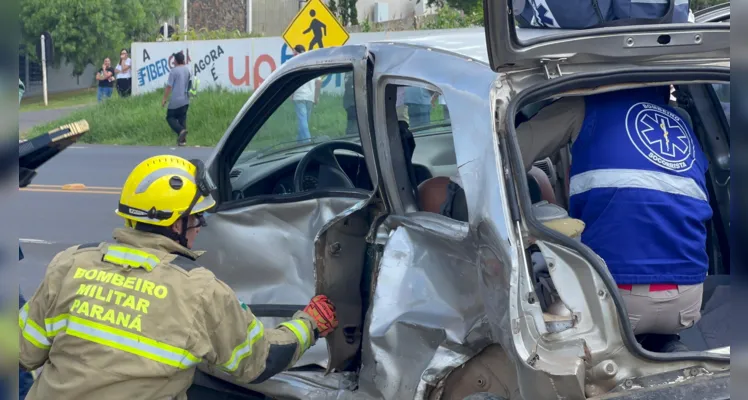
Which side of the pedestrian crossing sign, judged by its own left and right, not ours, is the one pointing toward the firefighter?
front

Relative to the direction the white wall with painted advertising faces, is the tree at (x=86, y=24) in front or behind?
behind

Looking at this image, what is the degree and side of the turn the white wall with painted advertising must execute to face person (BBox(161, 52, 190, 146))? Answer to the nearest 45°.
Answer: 0° — it already faces them

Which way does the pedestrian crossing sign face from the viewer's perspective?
toward the camera

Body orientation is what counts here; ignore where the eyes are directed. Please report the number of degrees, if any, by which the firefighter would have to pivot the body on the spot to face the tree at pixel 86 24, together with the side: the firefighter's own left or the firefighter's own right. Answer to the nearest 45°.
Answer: approximately 45° to the firefighter's own left

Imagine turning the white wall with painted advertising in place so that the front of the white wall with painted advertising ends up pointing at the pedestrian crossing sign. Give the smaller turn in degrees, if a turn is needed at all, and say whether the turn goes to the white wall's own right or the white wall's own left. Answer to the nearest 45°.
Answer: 0° — it already faces it

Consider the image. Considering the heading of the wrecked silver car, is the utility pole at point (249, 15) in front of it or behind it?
in front

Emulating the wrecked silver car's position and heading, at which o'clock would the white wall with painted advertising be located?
The white wall with painted advertising is roughly at 1 o'clock from the wrecked silver car.

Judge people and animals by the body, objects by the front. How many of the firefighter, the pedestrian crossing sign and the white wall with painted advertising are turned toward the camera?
2

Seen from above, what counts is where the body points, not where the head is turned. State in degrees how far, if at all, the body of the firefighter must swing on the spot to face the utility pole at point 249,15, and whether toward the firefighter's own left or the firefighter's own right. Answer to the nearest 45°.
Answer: approximately 45° to the firefighter's own left

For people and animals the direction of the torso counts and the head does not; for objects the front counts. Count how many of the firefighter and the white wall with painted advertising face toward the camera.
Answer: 1

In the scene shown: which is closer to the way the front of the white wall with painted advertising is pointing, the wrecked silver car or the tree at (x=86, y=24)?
the wrecked silver car

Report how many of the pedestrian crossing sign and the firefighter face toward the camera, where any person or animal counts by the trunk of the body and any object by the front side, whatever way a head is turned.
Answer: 1

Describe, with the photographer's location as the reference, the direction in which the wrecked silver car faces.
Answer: facing away from the viewer and to the left of the viewer

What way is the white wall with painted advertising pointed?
toward the camera

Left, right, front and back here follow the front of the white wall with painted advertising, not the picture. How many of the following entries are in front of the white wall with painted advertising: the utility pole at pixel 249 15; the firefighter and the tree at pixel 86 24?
1

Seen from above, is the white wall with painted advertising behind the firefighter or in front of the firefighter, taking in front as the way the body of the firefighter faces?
in front

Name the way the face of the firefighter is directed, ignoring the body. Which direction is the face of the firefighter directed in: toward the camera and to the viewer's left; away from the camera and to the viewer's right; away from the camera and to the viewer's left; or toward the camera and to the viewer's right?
away from the camera and to the viewer's right

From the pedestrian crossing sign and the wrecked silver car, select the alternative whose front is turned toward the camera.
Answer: the pedestrian crossing sign

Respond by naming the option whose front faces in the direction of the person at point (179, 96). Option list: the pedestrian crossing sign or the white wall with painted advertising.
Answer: the white wall with painted advertising
